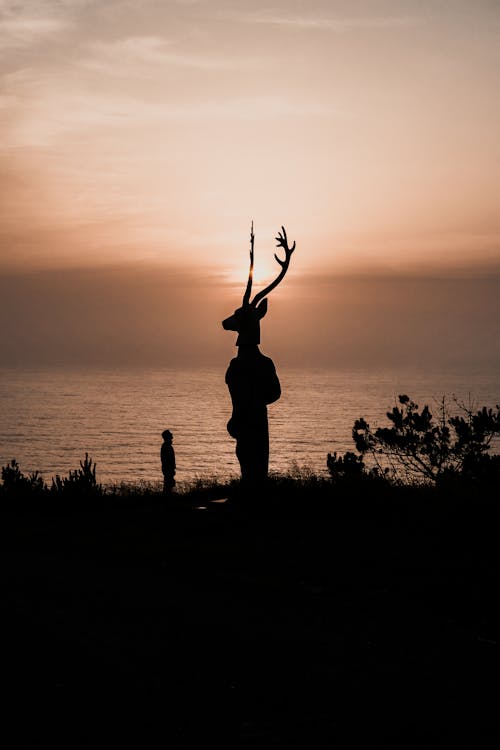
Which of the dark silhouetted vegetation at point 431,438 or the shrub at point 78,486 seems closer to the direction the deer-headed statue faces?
the shrub

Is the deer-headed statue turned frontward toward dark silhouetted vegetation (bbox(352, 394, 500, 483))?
no

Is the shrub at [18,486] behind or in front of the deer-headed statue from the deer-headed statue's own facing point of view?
in front

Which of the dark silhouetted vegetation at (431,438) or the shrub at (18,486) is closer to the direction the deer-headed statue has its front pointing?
the shrub

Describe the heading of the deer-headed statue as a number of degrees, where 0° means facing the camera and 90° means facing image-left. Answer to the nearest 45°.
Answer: approximately 90°
